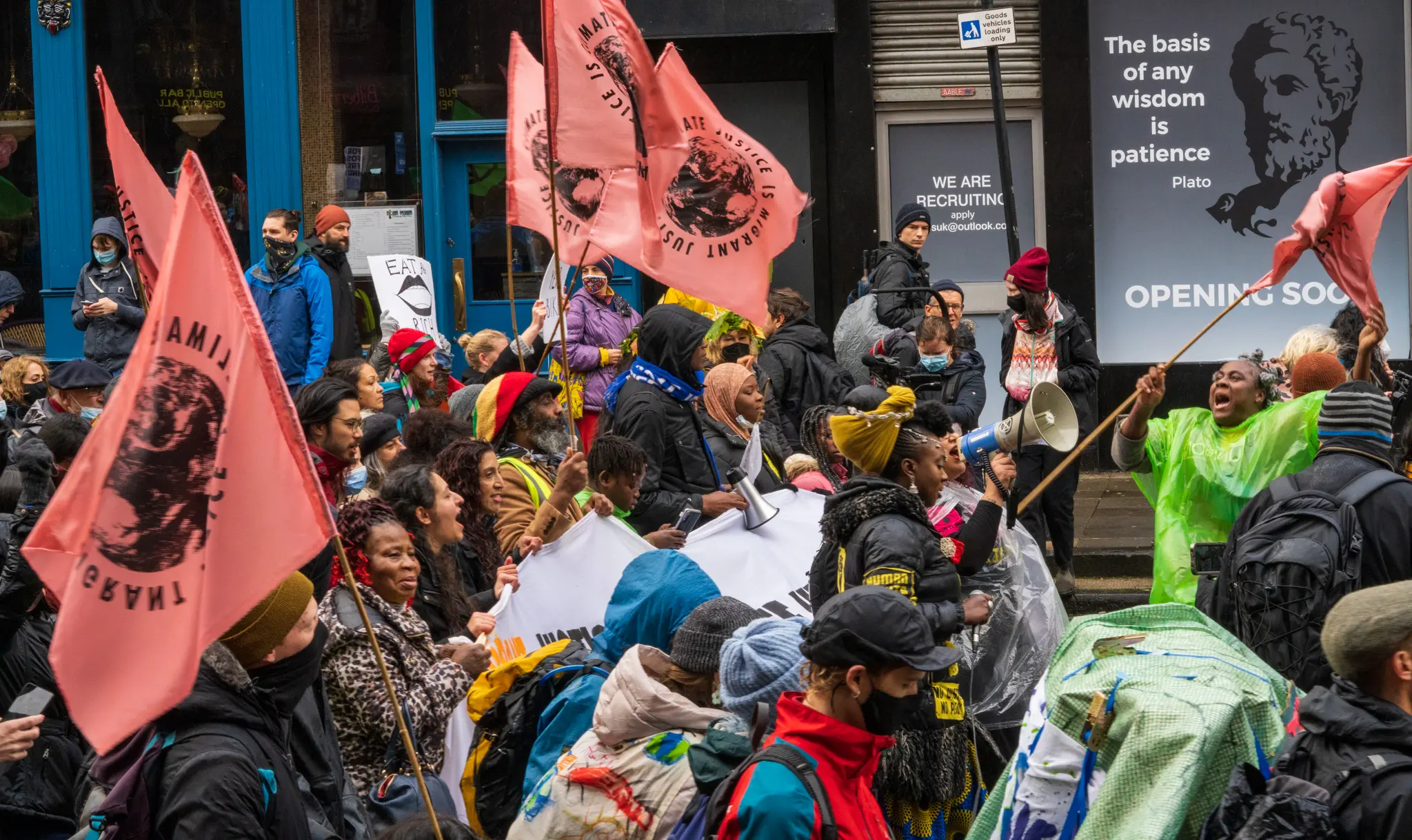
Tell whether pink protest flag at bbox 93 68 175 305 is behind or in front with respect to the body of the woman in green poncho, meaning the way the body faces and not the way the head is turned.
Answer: in front

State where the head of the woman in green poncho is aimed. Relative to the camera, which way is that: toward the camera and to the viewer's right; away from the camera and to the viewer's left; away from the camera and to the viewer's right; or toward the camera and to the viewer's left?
toward the camera and to the viewer's left

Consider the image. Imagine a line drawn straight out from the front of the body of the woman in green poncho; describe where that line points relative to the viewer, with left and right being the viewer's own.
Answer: facing the viewer and to the left of the viewer

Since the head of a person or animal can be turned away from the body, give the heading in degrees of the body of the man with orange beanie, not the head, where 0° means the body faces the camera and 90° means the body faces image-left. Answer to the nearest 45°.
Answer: approximately 315°

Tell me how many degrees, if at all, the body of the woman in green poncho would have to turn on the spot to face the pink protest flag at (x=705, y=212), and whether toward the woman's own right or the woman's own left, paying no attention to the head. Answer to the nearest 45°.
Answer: approximately 45° to the woman's own right
